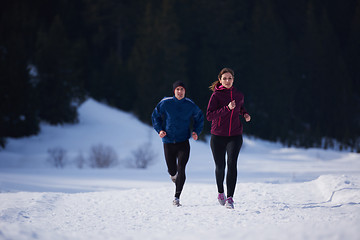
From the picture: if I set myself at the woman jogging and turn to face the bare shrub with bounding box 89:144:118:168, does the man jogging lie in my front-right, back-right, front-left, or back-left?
front-left

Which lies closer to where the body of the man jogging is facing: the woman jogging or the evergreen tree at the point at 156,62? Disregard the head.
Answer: the woman jogging

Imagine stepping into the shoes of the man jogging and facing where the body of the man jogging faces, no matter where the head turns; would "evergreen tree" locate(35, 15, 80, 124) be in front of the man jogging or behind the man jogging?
behind

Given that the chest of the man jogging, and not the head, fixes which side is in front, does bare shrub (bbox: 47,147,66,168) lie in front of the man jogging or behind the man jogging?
behind

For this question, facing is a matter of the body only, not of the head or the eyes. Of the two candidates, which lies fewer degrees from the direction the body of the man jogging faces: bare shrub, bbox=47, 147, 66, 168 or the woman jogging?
the woman jogging

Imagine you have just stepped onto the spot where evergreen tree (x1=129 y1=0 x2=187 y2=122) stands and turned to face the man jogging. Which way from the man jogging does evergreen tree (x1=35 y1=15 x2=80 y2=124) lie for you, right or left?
right

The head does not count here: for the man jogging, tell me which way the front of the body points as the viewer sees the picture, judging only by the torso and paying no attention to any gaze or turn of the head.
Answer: toward the camera

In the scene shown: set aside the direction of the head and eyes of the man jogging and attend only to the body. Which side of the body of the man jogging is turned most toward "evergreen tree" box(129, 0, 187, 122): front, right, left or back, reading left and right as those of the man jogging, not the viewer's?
back

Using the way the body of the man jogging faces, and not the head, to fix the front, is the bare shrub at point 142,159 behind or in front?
behind
